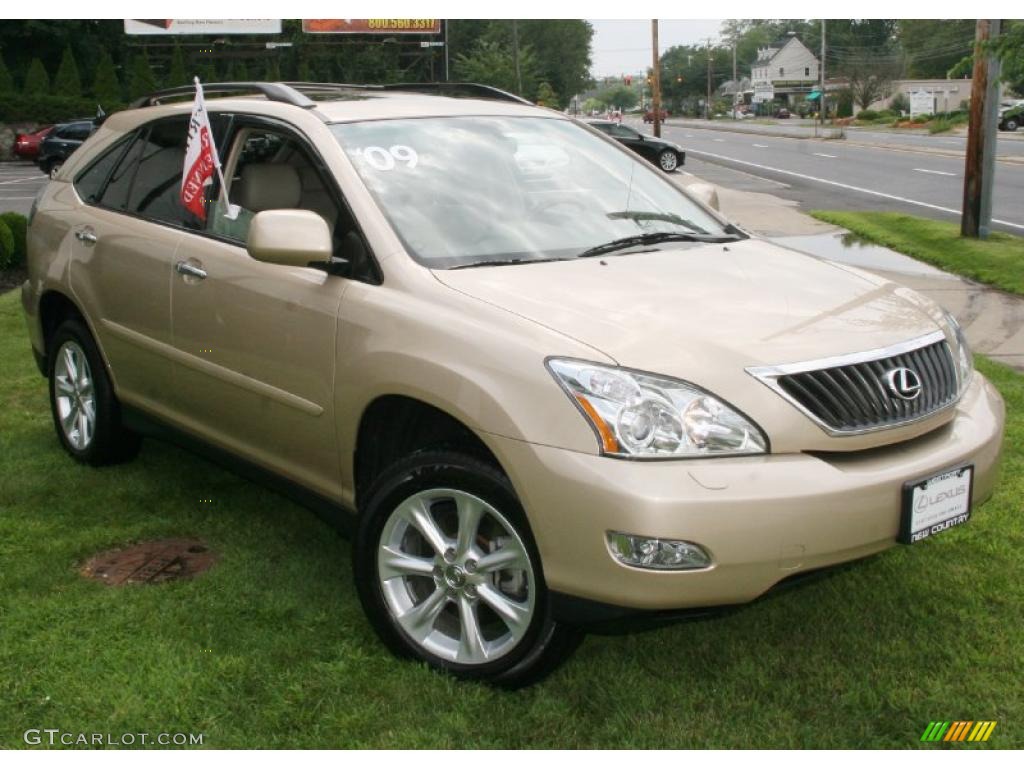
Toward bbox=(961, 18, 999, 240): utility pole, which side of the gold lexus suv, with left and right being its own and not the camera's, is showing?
left

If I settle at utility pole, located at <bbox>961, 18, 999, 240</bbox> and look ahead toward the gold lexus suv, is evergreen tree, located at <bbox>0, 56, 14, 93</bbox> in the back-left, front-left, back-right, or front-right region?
back-right

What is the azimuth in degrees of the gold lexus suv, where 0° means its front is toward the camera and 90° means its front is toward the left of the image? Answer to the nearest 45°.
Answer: approximately 315°

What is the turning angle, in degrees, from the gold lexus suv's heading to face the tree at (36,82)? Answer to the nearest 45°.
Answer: approximately 135° to its left

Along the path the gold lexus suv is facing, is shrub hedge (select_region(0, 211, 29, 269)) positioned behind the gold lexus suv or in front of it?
behind

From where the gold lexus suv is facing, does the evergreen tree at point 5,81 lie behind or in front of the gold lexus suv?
behind

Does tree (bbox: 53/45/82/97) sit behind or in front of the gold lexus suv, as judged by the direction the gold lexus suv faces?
behind
